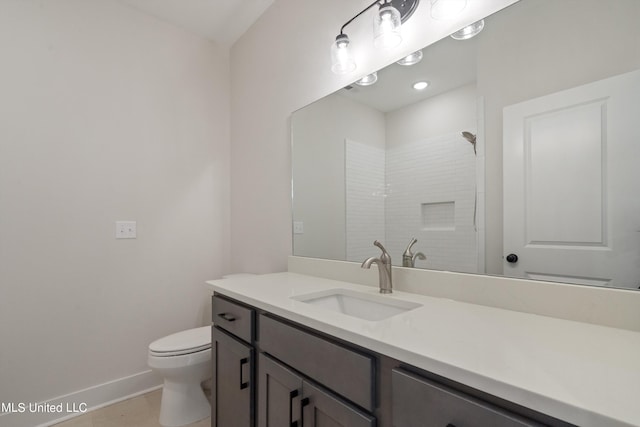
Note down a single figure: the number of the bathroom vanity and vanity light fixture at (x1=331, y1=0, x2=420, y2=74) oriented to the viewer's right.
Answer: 0

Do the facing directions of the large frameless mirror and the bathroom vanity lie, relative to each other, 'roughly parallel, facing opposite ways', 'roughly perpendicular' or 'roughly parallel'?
roughly parallel

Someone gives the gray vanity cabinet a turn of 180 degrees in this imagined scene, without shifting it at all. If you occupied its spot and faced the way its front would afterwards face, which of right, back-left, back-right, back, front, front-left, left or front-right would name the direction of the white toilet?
left

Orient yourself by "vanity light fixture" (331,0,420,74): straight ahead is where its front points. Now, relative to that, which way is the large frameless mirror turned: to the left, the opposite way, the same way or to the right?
the same way

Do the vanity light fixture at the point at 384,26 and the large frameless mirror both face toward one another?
no

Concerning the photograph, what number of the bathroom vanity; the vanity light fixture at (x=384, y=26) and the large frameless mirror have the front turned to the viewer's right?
0

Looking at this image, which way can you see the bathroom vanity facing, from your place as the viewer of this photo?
facing the viewer and to the left of the viewer

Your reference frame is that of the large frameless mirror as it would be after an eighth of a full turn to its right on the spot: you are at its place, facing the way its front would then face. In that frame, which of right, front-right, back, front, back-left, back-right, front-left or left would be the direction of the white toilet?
front

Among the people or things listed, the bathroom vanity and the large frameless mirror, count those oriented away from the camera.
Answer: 0

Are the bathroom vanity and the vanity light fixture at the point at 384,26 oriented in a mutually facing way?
no

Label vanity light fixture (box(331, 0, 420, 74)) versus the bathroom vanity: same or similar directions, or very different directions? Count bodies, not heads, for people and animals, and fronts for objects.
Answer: same or similar directions

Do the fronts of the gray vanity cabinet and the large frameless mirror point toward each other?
no

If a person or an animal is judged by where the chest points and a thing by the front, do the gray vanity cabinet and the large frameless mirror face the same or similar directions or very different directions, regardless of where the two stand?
same or similar directions

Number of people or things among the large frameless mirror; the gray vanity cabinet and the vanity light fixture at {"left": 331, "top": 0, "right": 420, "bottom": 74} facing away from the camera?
0
